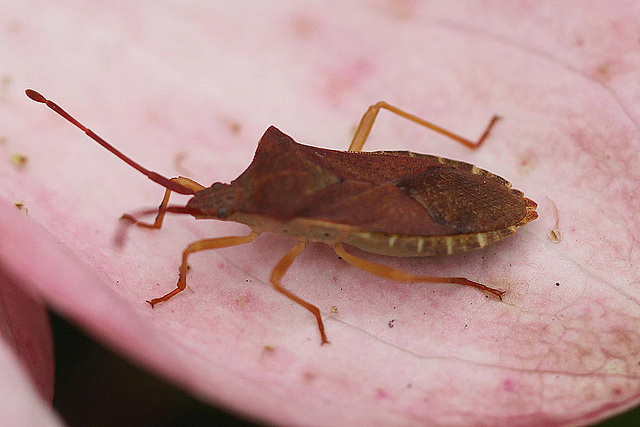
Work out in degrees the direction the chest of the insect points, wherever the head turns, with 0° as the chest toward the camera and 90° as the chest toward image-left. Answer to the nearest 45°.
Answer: approximately 90°
